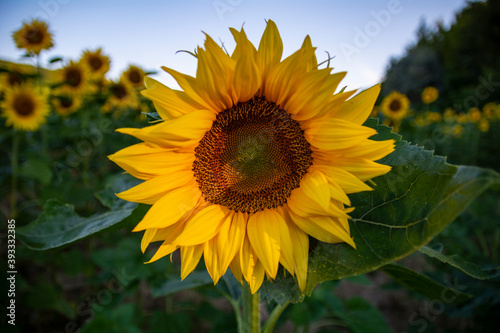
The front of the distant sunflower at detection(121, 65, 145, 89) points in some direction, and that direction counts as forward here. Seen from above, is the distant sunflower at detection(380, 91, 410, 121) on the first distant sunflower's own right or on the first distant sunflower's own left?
on the first distant sunflower's own left

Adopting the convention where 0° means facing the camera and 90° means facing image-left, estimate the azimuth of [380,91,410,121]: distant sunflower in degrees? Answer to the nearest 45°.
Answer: approximately 0°

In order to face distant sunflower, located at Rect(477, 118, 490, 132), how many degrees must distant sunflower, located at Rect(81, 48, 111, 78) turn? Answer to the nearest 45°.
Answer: approximately 90° to its left

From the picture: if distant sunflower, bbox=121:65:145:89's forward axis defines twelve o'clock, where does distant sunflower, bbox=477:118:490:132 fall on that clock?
distant sunflower, bbox=477:118:490:132 is roughly at 9 o'clock from distant sunflower, bbox=121:65:145:89.

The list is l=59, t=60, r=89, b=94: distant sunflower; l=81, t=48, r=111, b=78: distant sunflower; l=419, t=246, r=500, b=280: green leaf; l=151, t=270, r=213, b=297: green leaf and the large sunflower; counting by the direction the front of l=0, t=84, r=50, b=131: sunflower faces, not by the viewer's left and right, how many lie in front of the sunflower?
3

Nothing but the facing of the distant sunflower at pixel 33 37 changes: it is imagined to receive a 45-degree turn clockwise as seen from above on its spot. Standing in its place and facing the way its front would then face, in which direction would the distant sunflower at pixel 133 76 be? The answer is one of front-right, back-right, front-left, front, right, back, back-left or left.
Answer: back-left

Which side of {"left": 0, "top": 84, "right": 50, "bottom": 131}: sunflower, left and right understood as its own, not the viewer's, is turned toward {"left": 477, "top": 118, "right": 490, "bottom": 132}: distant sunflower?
left

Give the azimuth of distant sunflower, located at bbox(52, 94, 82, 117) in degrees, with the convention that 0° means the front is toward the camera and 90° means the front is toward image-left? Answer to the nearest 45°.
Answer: approximately 0°

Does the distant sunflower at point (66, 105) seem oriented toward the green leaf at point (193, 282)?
yes

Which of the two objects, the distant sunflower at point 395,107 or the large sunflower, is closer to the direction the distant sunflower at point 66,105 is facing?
the large sunflower

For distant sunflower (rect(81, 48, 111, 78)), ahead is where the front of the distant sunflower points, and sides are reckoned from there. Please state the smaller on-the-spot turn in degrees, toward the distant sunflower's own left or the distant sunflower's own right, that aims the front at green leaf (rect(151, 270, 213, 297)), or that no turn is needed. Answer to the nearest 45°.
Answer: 0° — it already faces it
